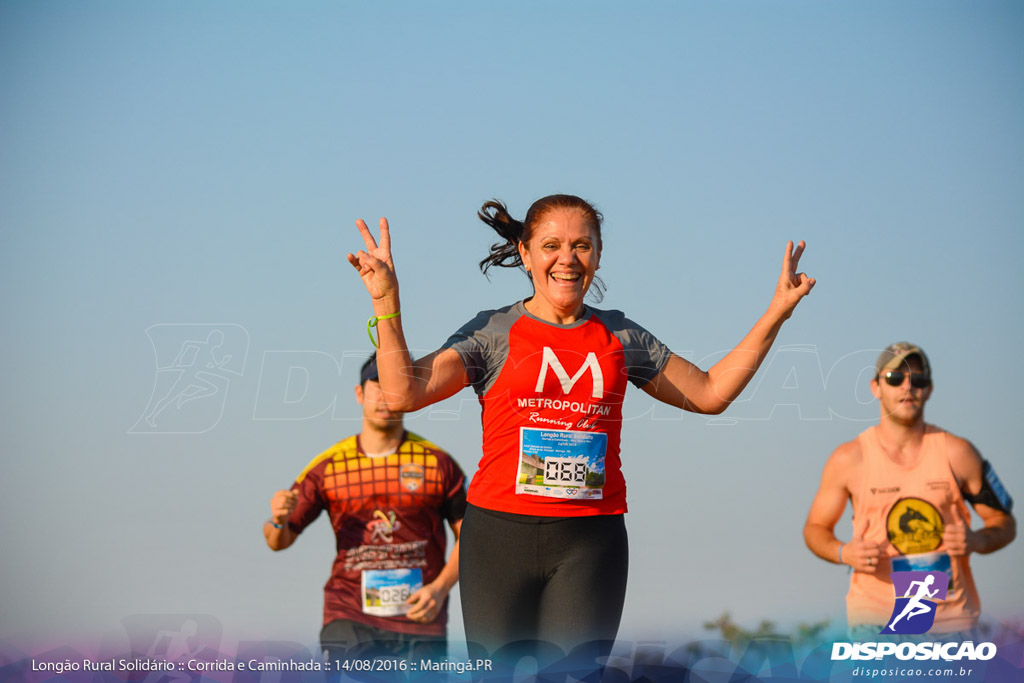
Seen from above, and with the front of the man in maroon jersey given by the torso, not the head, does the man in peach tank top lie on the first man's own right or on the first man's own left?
on the first man's own left

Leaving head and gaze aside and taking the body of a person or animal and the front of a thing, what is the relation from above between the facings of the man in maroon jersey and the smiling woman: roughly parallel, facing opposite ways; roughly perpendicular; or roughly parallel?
roughly parallel

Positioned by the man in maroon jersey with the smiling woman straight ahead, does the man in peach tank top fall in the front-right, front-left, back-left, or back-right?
front-left

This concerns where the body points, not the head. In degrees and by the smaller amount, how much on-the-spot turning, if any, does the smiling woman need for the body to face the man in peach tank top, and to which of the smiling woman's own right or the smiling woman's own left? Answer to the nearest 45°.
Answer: approximately 135° to the smiling woman's own left

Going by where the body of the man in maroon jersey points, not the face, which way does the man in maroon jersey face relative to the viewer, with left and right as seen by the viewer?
facing the viewer

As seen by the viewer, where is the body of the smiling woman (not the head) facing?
toward the camera

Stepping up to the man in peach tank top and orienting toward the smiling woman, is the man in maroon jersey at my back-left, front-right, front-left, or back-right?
front-right

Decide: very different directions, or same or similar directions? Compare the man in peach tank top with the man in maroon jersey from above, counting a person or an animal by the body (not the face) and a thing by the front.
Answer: same or similar directions

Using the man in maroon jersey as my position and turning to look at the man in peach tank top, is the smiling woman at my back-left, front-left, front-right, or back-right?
front-right

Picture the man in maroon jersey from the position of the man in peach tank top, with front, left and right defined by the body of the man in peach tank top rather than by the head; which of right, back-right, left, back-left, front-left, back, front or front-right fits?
right

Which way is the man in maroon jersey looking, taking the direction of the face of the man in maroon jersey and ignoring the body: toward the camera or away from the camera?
toward the camera

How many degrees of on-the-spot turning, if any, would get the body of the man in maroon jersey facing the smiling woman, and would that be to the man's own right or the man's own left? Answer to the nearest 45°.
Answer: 0° — they already face them

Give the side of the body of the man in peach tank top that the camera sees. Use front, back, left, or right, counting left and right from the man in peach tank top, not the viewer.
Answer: front

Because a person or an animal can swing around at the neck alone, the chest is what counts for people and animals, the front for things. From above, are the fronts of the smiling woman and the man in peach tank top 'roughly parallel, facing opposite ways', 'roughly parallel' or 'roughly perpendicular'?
roughly parallel
